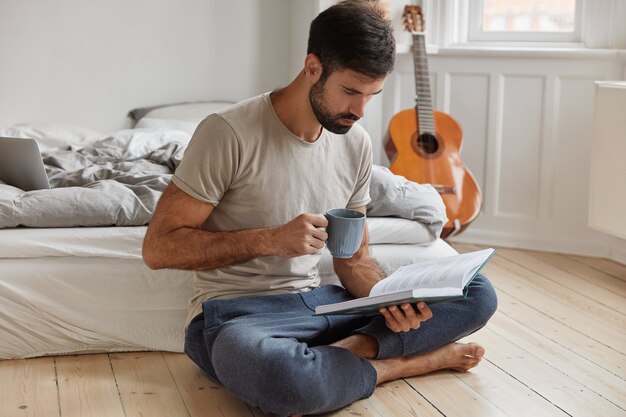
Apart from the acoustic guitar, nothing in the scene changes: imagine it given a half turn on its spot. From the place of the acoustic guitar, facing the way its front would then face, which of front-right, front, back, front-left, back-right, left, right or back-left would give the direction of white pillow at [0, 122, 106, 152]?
left

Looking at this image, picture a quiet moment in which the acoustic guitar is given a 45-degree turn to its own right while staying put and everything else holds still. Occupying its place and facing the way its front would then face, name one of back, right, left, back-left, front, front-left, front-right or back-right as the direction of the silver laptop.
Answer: front

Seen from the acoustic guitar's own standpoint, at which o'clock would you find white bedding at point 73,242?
The white bedding is roughly at 1 o'clock from the acoustic guitar.

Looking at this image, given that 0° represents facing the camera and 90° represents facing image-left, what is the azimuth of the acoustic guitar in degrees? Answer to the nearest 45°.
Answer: approximately 0°

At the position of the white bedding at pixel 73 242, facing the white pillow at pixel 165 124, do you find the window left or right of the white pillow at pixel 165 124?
right

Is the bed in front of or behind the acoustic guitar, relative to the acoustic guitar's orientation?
in front

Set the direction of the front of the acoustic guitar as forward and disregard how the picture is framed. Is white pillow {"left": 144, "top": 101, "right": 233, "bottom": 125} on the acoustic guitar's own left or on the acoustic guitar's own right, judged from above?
on the acoustic guitar's own right

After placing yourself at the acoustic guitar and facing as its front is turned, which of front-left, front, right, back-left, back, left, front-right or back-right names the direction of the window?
back-left
